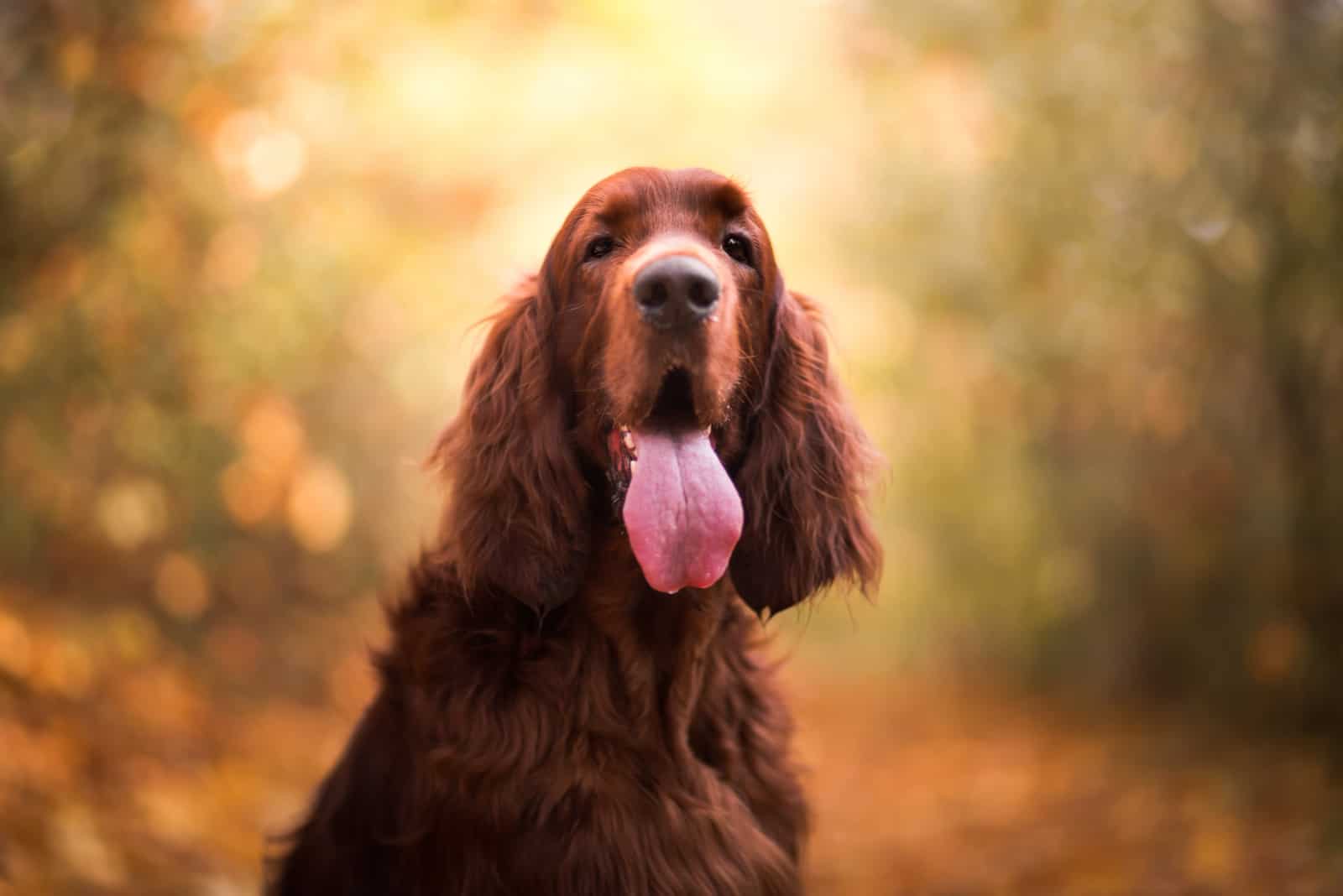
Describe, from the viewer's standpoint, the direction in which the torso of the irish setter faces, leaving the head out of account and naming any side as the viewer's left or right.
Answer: facing the viewer and to the right of the viewer
